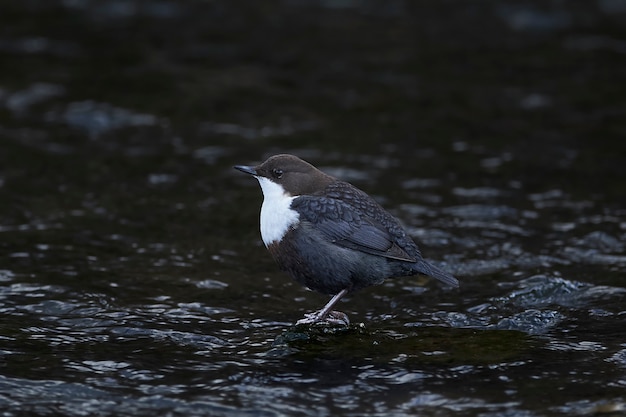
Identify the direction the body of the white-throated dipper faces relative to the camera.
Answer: to the viewer's left
